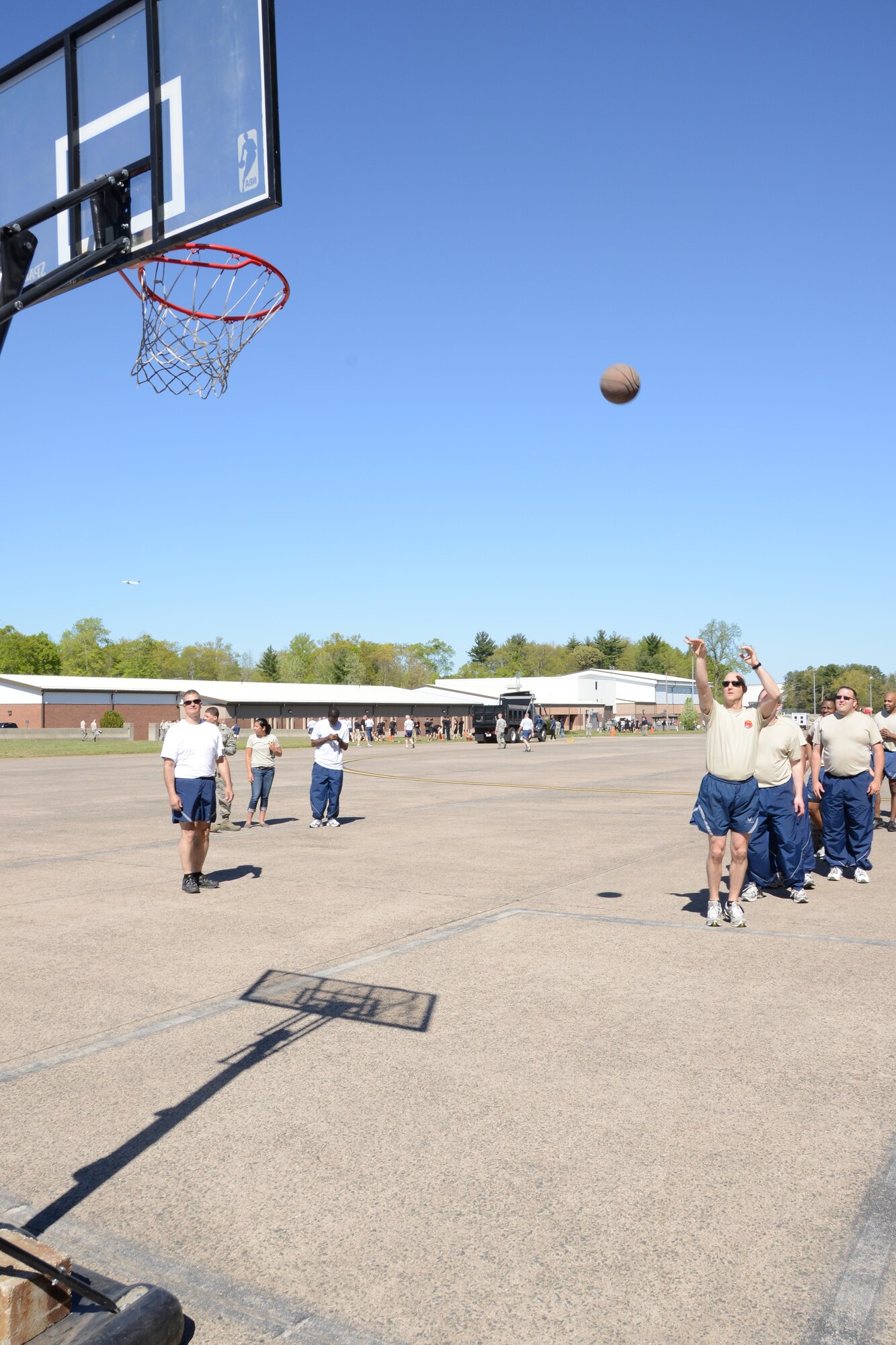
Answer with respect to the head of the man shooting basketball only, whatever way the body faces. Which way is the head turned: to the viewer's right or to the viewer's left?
to the viewer's left

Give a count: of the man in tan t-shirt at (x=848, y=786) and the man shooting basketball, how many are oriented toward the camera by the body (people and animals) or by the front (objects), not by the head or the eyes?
2

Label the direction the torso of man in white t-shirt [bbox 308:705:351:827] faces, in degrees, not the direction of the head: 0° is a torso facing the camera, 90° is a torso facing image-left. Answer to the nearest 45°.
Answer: approximately 0°

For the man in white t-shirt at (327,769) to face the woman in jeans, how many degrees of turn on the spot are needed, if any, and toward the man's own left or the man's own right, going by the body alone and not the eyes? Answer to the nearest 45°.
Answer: approximately 135° to the man's own right

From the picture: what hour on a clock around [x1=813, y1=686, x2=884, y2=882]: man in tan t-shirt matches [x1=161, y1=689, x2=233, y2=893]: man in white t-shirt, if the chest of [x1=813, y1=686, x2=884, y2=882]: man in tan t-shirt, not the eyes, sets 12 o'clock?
[x1=161, y1=689, x2=233, y2=893]: man in white t-shirt is roughly at 2 o'clock from [x1=813, y1=686, x2=884, y2=882]: man in tan t-shirt.

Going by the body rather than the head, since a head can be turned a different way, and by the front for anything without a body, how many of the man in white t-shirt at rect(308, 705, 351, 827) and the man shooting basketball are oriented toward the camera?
2

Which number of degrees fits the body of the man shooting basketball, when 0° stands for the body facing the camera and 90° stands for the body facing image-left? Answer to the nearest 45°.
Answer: approximately 0°

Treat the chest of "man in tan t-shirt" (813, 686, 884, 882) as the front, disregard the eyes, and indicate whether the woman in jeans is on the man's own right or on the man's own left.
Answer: on the man's own right

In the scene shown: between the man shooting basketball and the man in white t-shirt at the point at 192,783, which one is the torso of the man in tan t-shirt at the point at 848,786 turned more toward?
the man shooting basketball
